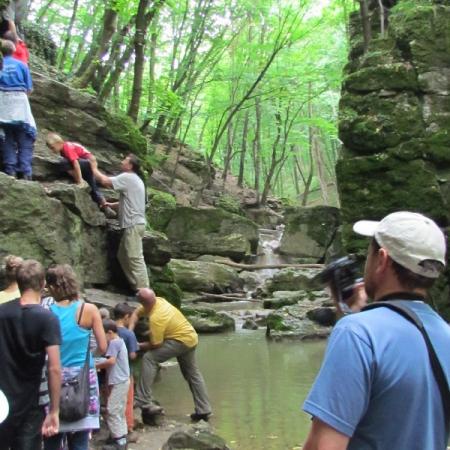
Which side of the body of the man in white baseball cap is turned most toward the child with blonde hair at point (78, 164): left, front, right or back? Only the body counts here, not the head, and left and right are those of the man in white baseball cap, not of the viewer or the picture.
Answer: front

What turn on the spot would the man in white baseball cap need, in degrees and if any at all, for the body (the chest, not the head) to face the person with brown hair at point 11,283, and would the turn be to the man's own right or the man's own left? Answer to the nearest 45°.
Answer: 0° — they already face them

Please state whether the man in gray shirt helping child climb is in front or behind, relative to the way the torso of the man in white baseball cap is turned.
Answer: in front

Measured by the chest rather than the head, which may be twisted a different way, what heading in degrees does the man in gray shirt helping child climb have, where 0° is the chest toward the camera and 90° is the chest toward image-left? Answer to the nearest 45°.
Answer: approximately 90°

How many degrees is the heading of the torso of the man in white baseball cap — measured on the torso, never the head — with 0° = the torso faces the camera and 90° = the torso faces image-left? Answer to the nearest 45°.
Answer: approximately 135°

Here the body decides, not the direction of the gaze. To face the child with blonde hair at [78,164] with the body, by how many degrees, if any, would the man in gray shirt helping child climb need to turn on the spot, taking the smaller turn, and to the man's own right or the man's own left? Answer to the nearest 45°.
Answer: approximately 45° to the man's own right

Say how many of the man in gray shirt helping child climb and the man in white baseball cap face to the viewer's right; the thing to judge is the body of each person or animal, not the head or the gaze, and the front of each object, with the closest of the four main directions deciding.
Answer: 0

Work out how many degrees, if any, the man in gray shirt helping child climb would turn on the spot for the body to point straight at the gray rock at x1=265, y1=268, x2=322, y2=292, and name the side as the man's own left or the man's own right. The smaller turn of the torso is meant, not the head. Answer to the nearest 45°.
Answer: approximately 135° to the man's own right

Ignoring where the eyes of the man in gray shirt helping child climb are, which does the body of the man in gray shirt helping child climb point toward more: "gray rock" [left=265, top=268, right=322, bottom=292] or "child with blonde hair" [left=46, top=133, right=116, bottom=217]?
the child with blonde hair

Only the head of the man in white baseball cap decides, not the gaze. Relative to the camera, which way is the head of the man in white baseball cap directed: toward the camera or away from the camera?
away from the camera

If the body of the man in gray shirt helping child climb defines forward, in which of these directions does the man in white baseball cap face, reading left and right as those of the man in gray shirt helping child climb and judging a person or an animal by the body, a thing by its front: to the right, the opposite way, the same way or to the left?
to the right

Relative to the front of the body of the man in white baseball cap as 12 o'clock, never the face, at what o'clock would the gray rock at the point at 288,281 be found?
The gray rock is roughly at 1 o'clock from the man in white baseball cap.

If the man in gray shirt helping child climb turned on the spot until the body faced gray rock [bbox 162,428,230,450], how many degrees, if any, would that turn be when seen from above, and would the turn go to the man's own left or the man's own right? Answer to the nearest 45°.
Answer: approximately 90° to the man's own left

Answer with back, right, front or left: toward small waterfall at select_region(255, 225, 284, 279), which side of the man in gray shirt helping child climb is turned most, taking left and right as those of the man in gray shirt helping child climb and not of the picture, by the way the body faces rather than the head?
right
